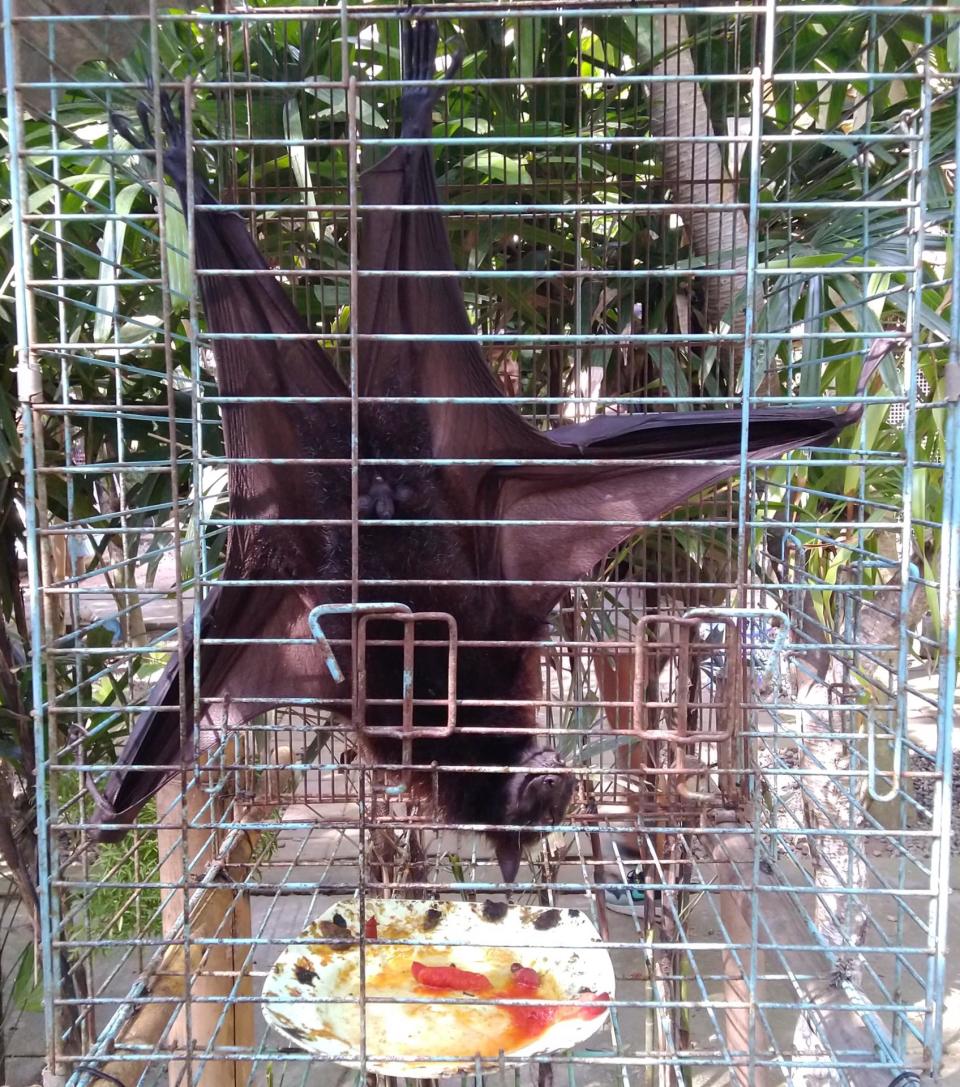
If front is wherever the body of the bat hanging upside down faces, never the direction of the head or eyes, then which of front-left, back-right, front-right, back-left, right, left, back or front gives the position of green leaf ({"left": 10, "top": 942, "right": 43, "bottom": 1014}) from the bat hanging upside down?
back-right

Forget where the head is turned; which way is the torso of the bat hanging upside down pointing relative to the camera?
toward the camera
